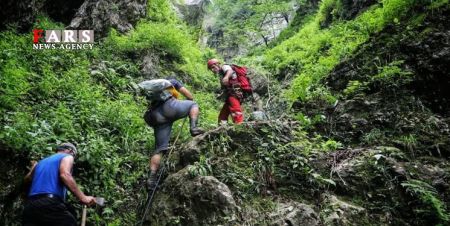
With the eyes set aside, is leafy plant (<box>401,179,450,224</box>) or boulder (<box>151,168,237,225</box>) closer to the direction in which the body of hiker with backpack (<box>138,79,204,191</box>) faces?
the leafy plant

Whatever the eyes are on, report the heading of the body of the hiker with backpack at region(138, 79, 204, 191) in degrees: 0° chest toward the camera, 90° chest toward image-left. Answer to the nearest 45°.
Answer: approximately 225°

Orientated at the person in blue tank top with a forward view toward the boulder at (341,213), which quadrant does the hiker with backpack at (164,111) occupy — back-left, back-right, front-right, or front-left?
front-left

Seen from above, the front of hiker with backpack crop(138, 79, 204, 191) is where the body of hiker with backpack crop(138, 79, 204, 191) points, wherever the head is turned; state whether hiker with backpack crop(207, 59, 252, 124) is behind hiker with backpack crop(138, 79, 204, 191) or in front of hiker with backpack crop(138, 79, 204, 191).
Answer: in front

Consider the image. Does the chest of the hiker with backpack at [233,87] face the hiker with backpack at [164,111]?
yes

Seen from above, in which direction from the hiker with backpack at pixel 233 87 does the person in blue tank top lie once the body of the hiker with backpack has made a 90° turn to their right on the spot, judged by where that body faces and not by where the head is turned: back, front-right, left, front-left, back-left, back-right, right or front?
left

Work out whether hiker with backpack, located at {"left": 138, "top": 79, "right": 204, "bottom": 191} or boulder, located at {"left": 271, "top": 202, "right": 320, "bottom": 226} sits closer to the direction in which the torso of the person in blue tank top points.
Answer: the hiker with backpack

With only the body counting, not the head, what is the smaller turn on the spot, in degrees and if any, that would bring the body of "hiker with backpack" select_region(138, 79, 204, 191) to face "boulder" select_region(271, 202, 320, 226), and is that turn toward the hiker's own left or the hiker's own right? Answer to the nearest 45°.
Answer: approximately 90° to the hiker's own right

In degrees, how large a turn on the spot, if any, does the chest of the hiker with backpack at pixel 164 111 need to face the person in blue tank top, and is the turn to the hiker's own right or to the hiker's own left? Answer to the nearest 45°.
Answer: approximately 180°

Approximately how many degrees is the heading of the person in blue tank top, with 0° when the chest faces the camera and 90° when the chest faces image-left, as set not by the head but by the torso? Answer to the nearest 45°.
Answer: approximately 225°

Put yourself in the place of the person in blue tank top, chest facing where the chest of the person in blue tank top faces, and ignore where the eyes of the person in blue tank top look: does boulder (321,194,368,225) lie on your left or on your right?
on your right

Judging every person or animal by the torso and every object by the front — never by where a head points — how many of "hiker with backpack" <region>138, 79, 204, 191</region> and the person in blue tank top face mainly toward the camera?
0

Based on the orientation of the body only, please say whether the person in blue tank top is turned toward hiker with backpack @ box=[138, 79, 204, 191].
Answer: yes

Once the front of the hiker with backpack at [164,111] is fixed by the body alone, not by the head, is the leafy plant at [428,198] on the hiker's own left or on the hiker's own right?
on the hiker's own right
